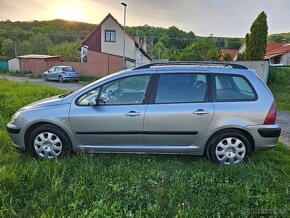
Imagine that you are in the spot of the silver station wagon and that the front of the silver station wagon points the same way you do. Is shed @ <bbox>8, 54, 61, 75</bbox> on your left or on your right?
on your right

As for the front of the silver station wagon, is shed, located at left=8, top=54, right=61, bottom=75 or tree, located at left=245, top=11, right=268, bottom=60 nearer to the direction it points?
the shed

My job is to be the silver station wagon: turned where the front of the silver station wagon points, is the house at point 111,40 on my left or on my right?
on my right

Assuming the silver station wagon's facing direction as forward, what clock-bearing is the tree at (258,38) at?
The tree is roughly at 4 o'clock from the silver station wagon.

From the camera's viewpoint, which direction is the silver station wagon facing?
to the viewer's left
